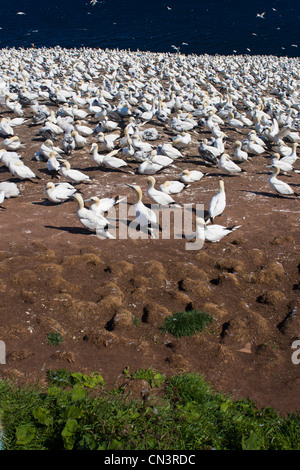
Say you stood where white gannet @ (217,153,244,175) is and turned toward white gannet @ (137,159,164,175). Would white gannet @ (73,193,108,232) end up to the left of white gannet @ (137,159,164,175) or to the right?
left

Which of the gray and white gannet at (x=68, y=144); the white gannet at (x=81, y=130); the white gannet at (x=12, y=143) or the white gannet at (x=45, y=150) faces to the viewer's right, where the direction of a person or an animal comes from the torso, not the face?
the white gannet at (x=45, y=150)

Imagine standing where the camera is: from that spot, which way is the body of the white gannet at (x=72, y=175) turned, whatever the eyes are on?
to the viewer's left

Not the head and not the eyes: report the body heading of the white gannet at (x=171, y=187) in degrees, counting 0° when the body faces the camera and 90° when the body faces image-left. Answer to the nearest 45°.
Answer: approximately 90°

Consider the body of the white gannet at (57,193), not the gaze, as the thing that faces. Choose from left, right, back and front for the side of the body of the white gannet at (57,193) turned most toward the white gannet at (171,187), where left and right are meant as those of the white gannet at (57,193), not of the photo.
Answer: back

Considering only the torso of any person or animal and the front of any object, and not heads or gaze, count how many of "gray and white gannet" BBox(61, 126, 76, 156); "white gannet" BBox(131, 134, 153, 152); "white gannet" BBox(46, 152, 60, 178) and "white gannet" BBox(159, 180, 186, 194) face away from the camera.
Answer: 2

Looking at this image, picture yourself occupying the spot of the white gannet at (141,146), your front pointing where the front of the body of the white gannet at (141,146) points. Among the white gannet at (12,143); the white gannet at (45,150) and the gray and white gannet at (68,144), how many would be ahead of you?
3

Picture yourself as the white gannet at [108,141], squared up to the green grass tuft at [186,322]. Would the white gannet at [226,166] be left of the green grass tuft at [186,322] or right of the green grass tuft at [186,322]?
left

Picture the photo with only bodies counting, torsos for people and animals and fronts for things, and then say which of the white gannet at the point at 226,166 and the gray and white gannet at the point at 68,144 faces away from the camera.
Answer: the gray and white gannet at the point at 68,144
